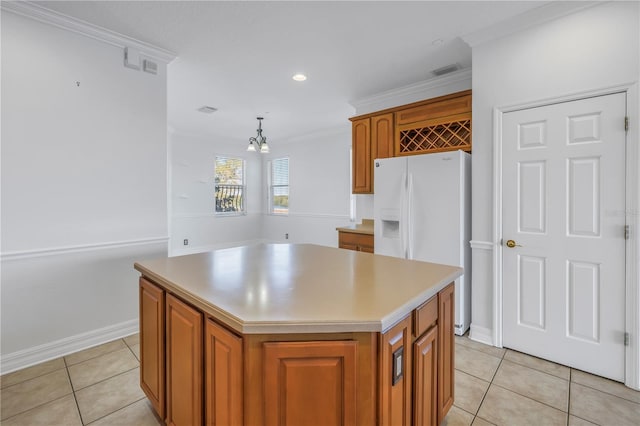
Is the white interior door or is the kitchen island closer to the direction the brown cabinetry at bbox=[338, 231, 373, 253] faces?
the kitchen island

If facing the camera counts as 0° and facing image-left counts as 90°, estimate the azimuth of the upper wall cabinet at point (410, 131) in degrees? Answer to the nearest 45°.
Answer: approximately 45°

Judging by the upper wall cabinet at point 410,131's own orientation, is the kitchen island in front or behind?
in front

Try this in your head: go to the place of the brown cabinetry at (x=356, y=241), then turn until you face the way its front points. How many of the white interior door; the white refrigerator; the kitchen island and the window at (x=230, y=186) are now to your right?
1

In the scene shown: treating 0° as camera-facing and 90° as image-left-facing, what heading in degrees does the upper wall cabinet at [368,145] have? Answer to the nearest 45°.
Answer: approximately 45°

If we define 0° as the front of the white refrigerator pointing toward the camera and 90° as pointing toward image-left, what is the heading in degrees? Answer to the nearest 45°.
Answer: approximately 45°

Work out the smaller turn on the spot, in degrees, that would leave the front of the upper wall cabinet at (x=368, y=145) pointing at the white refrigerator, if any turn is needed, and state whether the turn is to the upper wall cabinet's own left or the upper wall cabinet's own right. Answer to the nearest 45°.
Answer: approximately 90° to the upper wall cabinet's own left

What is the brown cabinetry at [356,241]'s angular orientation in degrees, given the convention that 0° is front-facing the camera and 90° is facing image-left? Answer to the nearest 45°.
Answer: approximately 45°
